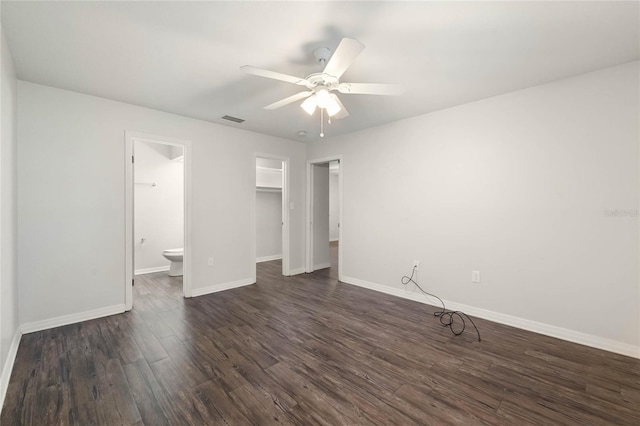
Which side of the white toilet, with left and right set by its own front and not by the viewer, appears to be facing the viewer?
left
